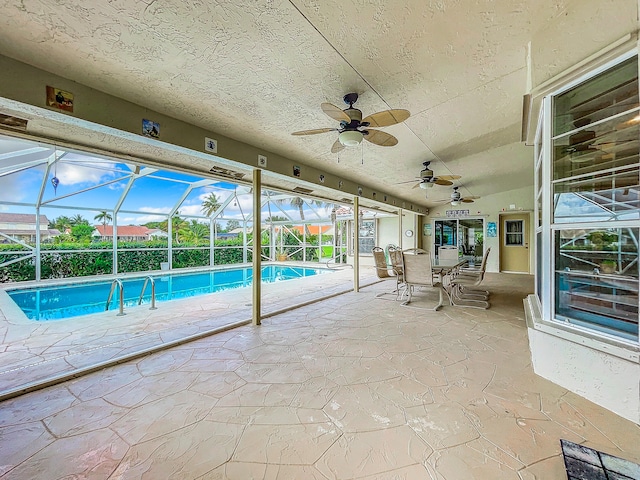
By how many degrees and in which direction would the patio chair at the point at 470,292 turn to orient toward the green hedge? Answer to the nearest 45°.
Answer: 0° — it already faces it

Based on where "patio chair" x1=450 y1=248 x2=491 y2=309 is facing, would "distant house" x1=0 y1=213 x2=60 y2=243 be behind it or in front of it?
in front

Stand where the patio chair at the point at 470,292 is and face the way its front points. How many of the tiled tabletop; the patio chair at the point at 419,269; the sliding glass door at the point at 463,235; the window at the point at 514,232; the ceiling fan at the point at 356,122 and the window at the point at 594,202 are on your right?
2

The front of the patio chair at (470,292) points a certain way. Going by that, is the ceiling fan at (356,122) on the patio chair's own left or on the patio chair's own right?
on the patio chair's own left

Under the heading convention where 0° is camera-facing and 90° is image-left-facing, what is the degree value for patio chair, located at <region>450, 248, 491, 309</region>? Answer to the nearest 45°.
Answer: approximately 90°

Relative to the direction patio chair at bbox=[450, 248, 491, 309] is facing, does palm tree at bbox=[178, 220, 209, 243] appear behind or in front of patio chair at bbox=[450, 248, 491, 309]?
in front

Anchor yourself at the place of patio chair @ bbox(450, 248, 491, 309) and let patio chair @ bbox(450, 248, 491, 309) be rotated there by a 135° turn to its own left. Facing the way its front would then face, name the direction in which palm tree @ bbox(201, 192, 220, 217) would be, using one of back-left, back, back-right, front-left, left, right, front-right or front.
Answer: back-right

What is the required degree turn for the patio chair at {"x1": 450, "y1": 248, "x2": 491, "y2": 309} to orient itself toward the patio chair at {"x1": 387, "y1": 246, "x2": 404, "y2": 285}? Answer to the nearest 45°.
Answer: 0° — it already faces it

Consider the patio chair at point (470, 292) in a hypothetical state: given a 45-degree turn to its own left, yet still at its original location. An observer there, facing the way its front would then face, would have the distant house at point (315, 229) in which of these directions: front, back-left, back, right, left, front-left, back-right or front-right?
right

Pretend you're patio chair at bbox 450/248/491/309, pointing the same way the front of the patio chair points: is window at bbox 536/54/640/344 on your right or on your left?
on your left

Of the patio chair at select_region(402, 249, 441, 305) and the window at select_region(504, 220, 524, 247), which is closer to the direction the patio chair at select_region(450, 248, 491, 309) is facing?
the patio chair

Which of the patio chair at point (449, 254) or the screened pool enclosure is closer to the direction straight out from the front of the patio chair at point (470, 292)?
the screened pool enclosure

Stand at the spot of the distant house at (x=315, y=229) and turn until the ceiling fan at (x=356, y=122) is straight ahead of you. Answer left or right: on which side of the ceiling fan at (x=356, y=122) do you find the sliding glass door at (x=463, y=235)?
left
